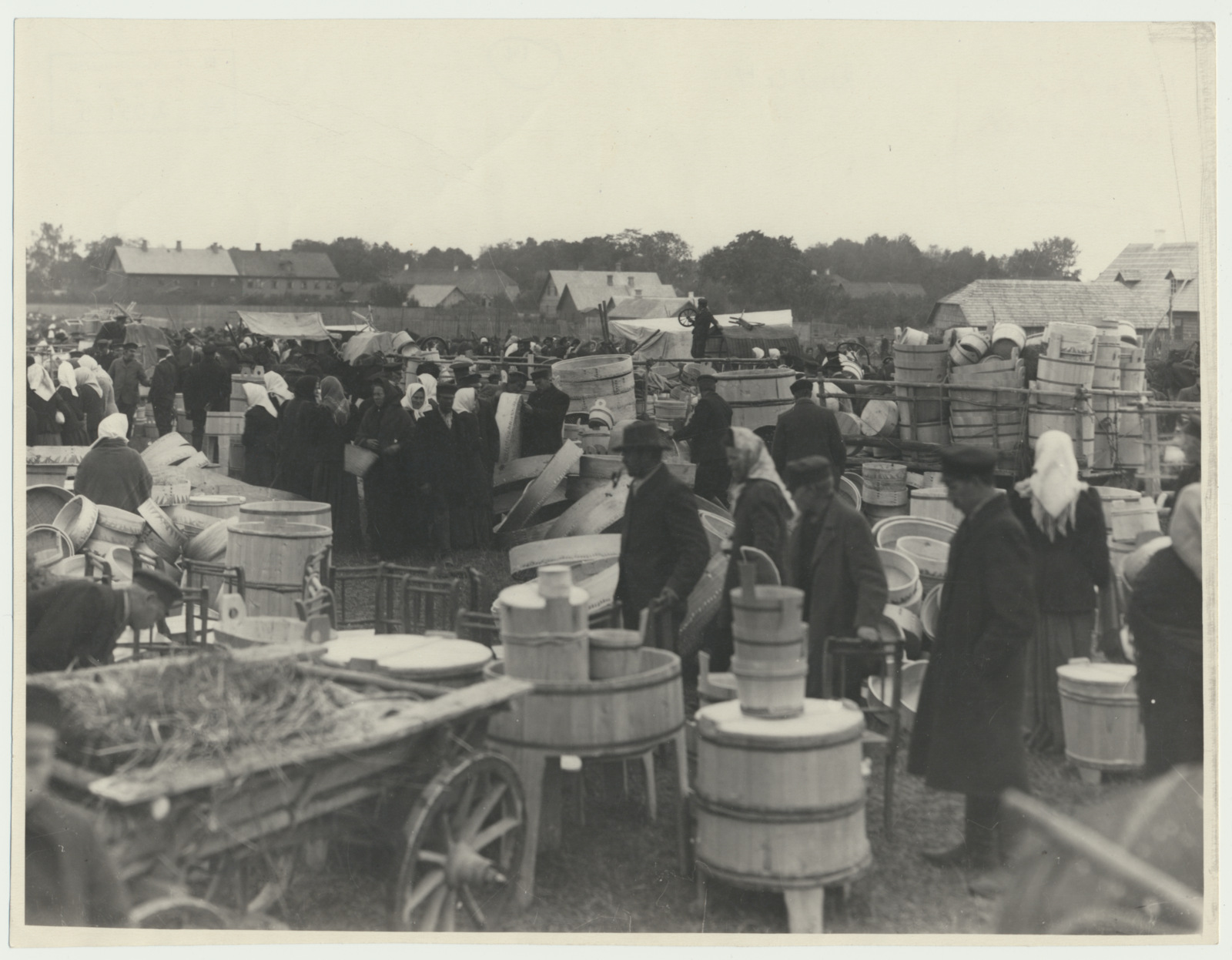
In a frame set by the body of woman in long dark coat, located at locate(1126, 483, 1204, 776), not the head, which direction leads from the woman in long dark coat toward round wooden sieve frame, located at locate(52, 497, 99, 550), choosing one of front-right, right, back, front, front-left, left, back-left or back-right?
left

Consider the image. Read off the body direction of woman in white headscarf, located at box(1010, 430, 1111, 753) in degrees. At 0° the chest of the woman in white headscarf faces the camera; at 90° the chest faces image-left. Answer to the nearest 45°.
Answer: approximately 180°

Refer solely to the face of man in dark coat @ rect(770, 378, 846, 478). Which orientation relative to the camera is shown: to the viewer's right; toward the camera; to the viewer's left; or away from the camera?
away from the camera

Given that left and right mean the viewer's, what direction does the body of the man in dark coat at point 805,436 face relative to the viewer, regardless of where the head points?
facing away from the viewer

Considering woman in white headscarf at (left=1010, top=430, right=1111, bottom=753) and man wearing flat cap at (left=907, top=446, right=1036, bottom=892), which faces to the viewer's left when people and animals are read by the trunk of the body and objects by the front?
the man wearing flat cap

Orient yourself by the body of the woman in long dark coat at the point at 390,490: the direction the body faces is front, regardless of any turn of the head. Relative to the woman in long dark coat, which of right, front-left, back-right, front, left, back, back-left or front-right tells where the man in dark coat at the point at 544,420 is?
back

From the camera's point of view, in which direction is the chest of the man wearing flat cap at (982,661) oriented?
to the viewer's left

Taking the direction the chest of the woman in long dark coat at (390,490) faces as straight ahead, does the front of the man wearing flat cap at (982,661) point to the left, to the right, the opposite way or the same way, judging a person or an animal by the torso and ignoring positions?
to the right
